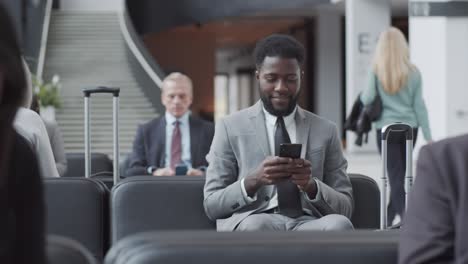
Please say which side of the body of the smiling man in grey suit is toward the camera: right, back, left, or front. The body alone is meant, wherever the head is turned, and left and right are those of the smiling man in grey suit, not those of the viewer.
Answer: front

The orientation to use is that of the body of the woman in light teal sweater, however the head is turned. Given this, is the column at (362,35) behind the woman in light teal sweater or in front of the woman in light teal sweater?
in front

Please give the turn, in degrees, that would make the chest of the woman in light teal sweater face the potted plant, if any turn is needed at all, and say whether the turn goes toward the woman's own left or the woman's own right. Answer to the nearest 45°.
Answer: approximately 45° to the woman's own left

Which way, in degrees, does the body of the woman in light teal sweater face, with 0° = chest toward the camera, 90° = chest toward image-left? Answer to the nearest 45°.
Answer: approximately 180°

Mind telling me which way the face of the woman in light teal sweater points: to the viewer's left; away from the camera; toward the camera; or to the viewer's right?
away from the camera

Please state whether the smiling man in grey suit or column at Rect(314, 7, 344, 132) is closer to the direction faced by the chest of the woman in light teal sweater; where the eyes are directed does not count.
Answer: the column

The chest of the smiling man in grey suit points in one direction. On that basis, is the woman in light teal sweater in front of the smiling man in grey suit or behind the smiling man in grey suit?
behind

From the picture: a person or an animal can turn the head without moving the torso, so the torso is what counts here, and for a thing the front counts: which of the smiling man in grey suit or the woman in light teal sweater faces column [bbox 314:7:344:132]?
the woman in light teal sweater

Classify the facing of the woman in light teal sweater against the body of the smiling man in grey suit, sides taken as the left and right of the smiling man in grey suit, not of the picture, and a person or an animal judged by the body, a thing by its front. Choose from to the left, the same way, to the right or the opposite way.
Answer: the opposite way

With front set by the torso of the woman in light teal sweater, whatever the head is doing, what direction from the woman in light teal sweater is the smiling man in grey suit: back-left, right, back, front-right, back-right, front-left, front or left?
back

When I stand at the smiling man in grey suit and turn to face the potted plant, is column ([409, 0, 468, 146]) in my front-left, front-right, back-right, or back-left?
front-right

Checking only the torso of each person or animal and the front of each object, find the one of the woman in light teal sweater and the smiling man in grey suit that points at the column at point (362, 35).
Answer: the woman in light teal sweater

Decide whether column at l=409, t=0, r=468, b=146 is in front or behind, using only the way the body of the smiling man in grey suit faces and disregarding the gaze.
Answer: behind

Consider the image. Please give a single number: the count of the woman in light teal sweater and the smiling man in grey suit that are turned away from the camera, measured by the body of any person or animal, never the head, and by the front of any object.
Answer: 1
